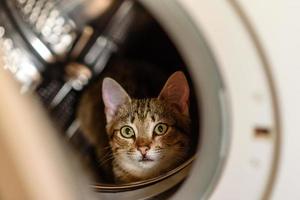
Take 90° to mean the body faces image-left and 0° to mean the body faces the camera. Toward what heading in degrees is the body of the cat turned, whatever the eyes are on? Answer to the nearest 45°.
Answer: approximately 0°
